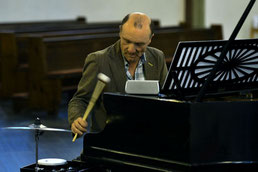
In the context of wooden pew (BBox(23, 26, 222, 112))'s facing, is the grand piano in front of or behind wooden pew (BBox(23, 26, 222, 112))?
in front

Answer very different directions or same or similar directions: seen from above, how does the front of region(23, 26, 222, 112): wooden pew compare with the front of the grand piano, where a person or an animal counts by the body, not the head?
very different directions

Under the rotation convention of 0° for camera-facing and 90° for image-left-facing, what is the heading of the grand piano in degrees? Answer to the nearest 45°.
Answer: approximately 135°

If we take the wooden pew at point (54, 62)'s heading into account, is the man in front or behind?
in front

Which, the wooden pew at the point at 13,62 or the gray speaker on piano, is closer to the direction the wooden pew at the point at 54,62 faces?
the gray speaker on piano

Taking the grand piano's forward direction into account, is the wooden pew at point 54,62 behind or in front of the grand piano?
in front
